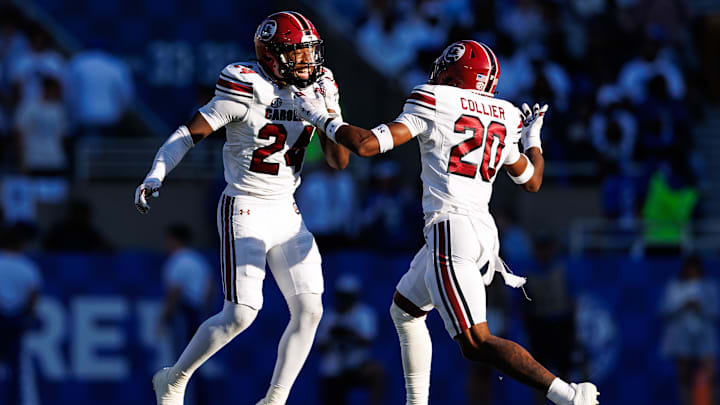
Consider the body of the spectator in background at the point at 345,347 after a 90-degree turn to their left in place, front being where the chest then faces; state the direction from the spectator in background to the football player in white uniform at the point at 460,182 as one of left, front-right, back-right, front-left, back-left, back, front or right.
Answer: right

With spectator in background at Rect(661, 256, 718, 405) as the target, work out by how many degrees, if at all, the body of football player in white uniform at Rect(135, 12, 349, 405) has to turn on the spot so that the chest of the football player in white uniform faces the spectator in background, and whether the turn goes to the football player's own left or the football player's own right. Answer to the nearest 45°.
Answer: approximately 90° to the football player's own left

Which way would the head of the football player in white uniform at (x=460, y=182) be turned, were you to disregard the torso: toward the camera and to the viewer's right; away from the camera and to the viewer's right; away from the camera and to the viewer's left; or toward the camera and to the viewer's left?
away from the camera and to the viewer's left

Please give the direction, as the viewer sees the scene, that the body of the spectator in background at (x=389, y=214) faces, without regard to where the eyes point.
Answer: toward the camera

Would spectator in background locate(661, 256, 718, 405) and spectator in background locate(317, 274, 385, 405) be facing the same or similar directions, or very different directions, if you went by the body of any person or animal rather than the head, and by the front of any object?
same or similar directions

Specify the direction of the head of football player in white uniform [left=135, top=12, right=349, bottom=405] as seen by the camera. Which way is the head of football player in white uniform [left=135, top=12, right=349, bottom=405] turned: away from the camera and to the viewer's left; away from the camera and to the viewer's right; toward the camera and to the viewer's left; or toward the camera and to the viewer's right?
toward the camera and to the viewer's right

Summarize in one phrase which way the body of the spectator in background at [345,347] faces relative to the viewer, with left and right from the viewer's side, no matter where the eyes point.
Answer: facing the viewer

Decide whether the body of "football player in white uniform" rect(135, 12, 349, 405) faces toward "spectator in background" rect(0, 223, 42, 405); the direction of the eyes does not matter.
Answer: no

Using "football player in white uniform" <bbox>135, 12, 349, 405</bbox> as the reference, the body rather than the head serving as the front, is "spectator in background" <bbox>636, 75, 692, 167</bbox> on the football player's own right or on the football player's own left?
on the football player's own left

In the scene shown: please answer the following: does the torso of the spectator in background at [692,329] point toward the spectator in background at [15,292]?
no

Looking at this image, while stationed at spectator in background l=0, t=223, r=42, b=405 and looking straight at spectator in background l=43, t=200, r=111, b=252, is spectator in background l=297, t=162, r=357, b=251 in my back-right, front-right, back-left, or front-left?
front-right

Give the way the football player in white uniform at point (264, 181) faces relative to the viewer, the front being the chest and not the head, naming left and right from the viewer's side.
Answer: facing the viewer and to the right of the viewer
